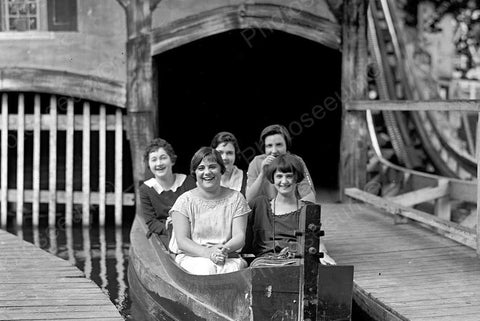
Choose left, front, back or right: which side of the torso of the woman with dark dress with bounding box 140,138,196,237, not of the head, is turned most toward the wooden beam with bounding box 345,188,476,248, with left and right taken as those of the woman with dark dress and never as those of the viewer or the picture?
left

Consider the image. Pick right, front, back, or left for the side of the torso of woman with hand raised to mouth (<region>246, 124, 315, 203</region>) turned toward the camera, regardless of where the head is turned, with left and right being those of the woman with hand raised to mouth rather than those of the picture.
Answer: front

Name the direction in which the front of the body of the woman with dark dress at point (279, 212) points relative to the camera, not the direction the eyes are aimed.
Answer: toward the camera

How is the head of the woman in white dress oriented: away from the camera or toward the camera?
toward the camera

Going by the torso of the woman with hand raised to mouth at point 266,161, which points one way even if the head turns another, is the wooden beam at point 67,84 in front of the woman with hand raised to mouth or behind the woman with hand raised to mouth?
behind

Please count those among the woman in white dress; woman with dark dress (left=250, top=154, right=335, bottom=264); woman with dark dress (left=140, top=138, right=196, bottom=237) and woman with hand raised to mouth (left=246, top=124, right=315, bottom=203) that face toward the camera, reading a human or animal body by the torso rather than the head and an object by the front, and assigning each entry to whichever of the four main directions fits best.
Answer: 4

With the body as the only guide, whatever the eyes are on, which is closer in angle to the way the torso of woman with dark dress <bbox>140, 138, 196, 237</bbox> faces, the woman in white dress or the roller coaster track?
the woman in white dress

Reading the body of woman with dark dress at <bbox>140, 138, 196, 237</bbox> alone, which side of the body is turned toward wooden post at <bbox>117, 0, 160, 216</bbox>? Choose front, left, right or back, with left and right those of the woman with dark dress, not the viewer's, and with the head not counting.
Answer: back

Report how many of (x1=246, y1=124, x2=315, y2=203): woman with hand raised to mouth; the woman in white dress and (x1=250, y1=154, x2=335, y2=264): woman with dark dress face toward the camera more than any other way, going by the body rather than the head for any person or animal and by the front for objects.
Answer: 3
